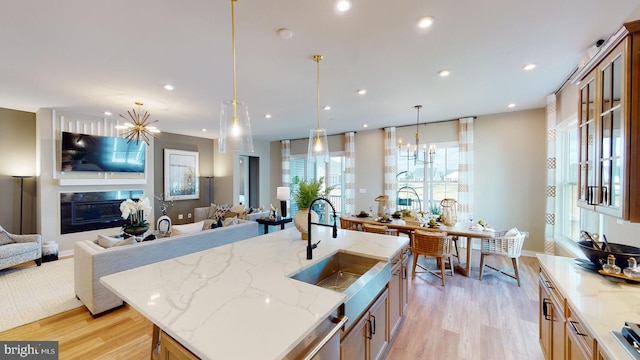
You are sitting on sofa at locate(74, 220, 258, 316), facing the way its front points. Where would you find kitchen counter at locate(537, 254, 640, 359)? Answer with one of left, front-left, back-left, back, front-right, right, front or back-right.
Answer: back

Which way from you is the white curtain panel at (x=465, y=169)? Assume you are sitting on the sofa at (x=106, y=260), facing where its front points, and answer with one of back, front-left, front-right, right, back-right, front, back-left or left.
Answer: back-right

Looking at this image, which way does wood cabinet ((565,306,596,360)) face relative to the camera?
to the viewer's left

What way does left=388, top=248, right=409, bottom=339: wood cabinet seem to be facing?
to the viewer's right

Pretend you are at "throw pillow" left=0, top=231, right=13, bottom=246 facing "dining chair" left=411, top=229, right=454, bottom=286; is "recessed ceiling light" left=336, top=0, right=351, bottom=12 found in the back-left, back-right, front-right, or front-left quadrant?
front-right

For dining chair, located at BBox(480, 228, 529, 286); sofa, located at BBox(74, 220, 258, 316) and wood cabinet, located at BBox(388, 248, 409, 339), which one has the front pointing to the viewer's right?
the wood cabinet

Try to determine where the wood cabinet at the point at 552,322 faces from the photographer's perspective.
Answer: facing to the left of the viewer

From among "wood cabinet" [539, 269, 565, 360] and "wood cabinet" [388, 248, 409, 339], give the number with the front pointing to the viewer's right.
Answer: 1

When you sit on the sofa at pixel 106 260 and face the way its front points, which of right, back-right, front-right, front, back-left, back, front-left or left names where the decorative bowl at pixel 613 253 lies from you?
back

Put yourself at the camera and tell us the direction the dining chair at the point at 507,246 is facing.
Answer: facing away from the viewer and to the left of the viewer

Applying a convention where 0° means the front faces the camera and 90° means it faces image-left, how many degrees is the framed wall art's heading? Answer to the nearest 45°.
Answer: approximately 315°

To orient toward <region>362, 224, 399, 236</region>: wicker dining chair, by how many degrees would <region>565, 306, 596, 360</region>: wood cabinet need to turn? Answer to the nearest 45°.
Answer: approximately 45° to its right

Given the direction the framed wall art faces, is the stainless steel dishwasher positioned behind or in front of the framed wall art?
in front

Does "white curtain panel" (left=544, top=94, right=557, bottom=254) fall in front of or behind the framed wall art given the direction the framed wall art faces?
in front

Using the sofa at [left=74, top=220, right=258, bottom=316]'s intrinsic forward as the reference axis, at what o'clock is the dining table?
The dining table is roughly at 5 o'clock from the sofa.

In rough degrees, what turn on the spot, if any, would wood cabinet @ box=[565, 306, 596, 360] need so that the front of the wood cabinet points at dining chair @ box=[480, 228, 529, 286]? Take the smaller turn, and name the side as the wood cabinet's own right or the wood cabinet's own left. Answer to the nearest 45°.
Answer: approximately 90° to the wood cabinet's own right

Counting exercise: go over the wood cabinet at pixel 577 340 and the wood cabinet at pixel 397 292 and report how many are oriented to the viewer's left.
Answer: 1

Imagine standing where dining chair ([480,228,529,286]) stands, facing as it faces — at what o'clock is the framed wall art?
The framed wall art is roughly at 12 o'clock from the dining chair.

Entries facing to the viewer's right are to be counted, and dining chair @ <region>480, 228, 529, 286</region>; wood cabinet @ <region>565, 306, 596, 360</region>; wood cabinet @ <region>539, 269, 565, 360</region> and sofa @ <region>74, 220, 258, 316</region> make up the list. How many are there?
0
